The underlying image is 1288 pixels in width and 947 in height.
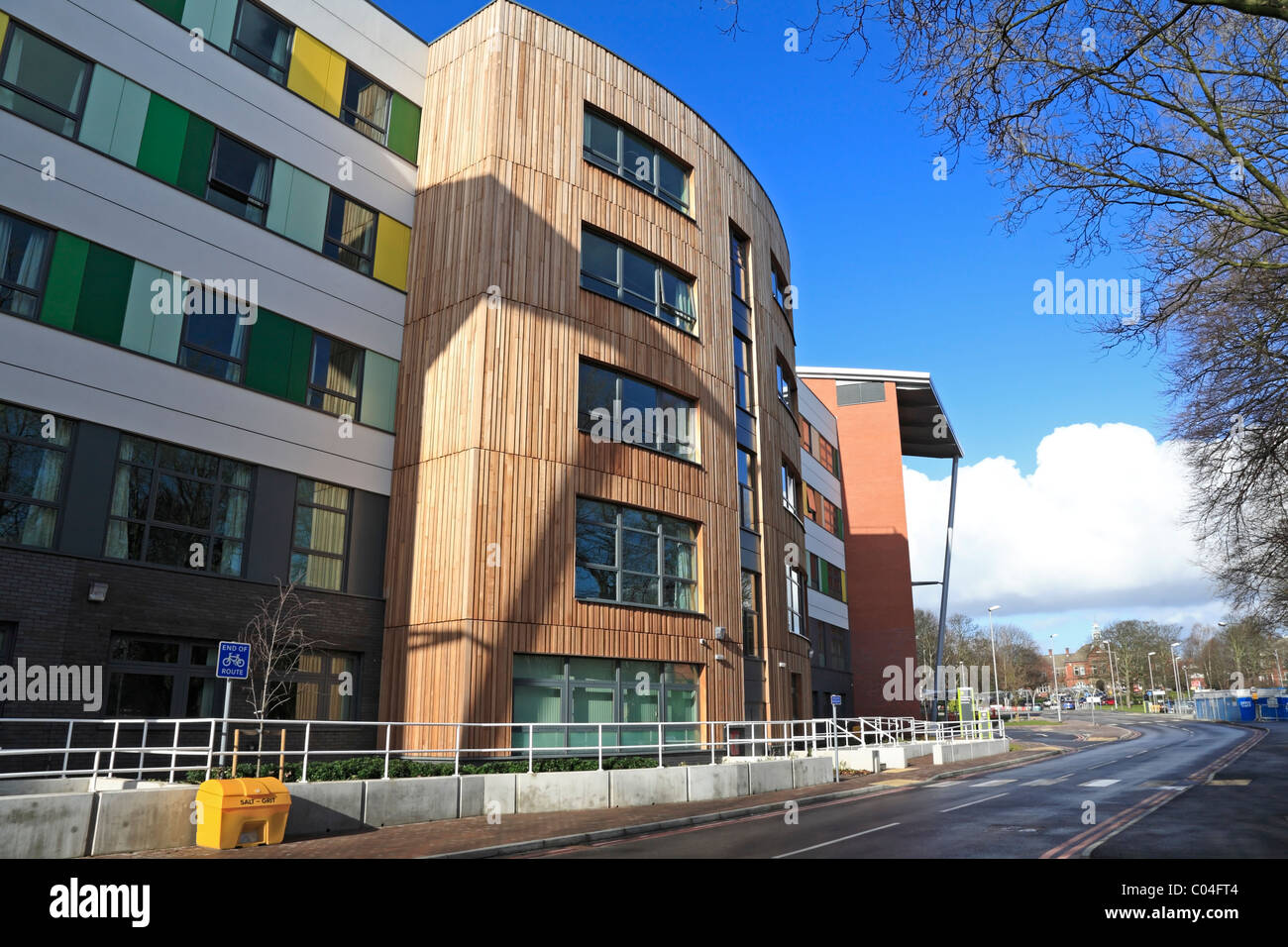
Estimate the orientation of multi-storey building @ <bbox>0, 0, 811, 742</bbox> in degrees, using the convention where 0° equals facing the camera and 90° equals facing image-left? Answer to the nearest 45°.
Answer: approximately 315°
